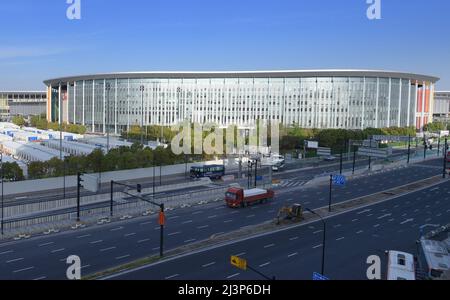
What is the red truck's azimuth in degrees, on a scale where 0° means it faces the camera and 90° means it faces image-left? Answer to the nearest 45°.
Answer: approximately 45°

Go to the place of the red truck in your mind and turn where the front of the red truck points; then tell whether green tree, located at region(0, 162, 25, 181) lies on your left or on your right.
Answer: on your right
